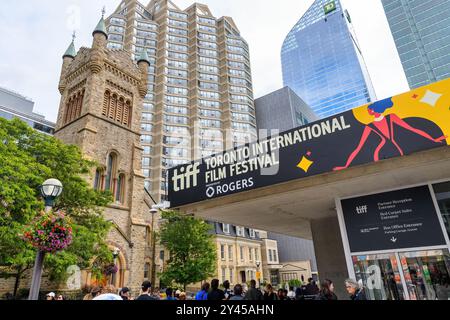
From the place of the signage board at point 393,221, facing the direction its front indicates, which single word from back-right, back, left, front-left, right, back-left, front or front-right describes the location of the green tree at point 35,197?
right

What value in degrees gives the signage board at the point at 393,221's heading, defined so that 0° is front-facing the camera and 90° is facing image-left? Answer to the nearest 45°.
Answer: approximately 0°

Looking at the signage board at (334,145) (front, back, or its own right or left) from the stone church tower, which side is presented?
right

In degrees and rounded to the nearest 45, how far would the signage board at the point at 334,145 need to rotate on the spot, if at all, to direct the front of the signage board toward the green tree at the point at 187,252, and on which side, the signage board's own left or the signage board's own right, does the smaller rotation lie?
approximately 90° to the signage board's own right

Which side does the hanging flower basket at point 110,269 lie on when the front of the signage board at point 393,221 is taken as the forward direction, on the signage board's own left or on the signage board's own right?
on the signage board's own right

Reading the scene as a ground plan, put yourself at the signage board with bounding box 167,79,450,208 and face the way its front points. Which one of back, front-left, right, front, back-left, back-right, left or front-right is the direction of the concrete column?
back-right

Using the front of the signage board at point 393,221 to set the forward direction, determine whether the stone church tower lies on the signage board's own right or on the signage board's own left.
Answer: on the signage board's own right

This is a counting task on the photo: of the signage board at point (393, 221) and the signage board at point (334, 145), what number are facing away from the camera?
0

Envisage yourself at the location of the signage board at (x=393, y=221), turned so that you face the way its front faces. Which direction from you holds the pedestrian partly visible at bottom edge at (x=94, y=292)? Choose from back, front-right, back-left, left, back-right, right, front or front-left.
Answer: front-right
